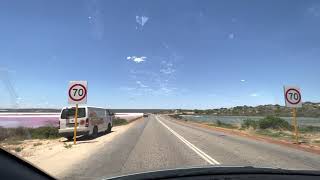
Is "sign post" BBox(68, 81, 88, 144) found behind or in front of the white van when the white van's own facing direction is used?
behind

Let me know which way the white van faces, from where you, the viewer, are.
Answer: facing away from the viewer and to the right of the viewer

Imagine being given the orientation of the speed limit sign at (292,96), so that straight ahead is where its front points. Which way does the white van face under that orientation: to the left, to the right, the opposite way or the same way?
the opposite way

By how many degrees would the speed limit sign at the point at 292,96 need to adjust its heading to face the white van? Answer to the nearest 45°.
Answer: approximately 90° to its right

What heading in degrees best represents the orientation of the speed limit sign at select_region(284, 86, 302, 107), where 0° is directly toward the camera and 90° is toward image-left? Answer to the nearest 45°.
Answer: approximately 0°

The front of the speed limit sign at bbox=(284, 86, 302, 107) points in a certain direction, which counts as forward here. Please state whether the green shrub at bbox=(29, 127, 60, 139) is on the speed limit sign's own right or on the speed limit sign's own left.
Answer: on the speed limit sign's own right

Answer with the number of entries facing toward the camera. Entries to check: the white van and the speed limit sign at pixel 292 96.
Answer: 1

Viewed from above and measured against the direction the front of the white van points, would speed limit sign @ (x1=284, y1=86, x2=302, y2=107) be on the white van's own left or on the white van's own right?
on the white van's own right

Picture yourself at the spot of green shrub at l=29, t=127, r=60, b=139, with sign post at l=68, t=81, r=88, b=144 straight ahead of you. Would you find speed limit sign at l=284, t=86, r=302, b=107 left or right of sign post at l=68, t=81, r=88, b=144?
left
